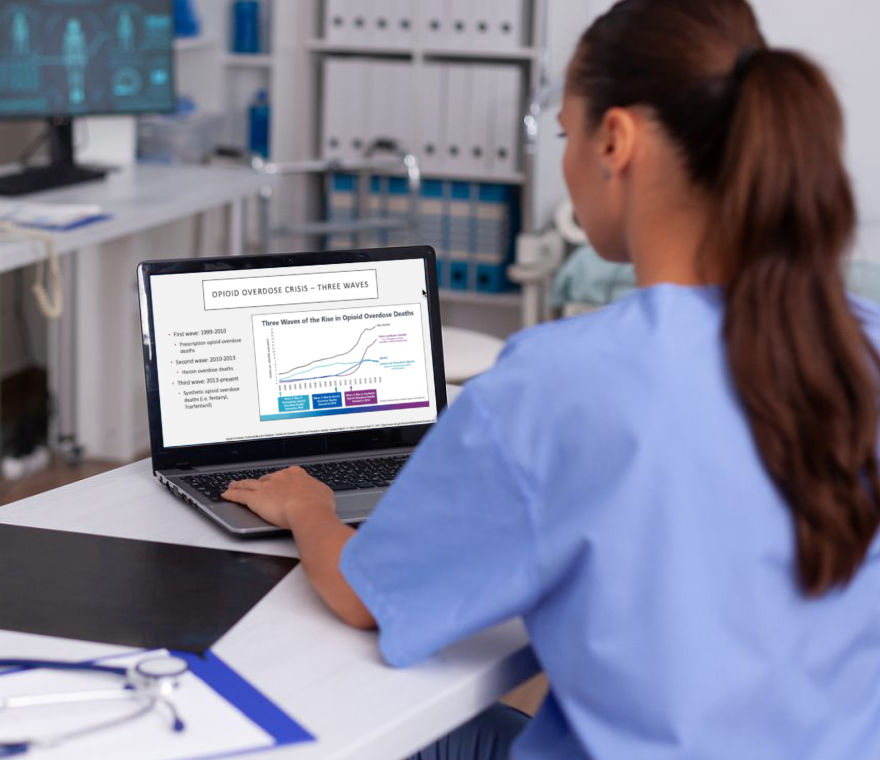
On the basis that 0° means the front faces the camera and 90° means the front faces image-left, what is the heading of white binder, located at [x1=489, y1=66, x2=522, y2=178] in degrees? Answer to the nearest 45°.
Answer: approximately 0°

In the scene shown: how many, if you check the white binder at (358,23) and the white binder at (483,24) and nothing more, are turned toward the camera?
2

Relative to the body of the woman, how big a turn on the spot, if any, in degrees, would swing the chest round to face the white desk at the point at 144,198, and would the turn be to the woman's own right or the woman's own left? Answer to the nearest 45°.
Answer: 0° — they already face it

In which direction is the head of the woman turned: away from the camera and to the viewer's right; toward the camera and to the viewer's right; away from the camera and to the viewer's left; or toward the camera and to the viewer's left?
away from the camera and to the viewer's left

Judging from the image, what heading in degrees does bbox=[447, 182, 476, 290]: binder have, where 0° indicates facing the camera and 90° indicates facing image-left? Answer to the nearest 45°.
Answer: approximately 0°

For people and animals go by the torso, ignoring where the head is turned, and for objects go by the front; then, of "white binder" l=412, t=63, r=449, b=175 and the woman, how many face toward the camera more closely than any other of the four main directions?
1
